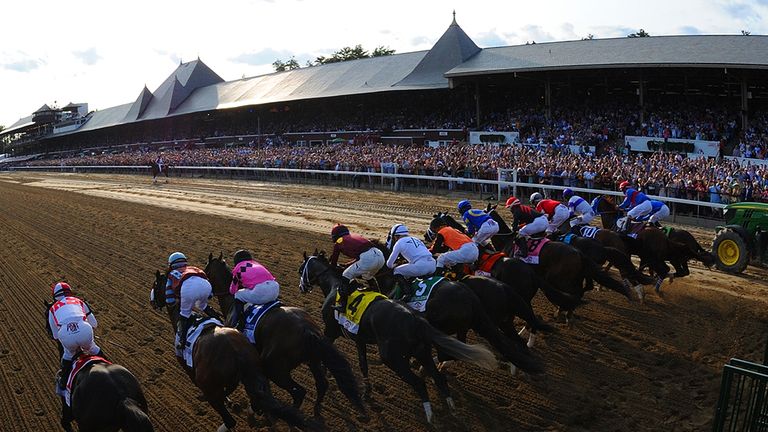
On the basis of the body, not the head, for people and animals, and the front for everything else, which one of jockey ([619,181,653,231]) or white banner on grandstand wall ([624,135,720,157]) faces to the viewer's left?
the jockey

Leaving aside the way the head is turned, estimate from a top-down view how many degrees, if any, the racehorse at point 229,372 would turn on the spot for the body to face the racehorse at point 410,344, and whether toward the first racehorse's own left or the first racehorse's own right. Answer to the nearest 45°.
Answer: approximately 135° to the first racehorse's own right

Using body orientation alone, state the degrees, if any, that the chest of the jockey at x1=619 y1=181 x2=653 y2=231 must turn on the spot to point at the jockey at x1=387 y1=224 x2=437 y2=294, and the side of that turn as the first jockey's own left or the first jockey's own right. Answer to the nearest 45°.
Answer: approximately 45° to the first jockey's own left

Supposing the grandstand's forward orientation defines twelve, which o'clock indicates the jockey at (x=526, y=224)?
The jockey is roughly at 11 o'clock from the grandstand.

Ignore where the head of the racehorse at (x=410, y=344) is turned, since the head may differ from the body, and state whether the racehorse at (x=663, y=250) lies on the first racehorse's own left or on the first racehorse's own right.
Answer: on the first racehorse's own right

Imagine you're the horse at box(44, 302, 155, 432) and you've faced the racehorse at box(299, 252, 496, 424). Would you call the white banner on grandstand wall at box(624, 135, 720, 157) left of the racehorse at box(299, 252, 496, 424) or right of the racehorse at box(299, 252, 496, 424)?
left

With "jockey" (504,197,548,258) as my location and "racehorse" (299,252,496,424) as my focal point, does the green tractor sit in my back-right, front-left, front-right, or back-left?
back-left

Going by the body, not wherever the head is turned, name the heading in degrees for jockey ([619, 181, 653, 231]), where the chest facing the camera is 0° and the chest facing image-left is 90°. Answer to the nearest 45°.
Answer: approximately 90°

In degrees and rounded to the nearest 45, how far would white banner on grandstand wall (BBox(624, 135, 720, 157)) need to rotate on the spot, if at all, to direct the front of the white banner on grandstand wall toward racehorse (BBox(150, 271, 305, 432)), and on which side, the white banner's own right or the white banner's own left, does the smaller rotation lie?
0° — it already faces it

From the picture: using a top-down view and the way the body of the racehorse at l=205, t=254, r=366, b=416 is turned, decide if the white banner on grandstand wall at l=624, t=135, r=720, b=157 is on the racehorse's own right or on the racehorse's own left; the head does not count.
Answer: on the racehorse's own right
